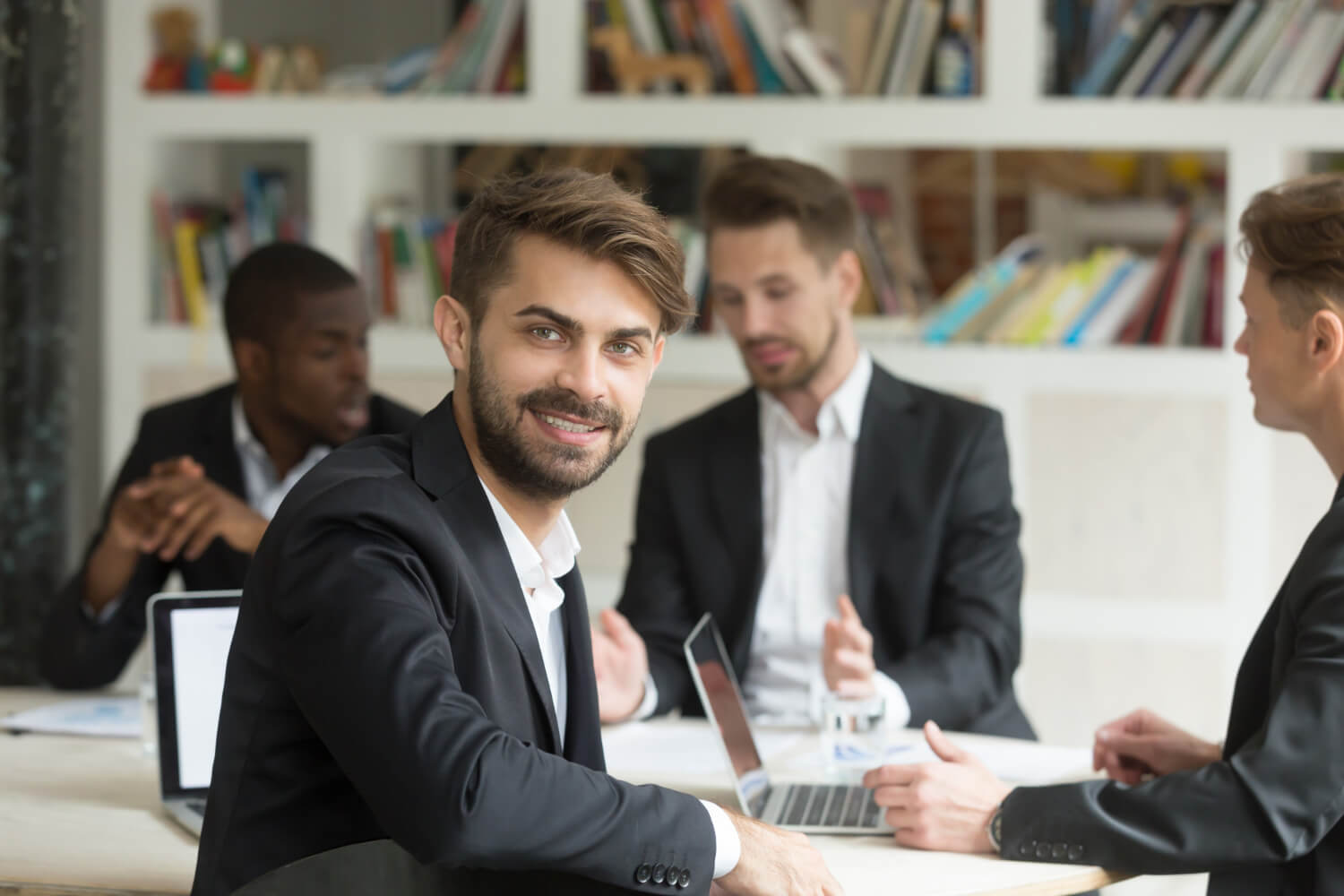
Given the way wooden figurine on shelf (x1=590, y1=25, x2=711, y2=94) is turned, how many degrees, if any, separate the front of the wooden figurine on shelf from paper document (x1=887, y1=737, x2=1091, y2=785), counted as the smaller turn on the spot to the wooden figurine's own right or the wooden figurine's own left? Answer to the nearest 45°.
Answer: approximately 90° to the wooden figurine's own left

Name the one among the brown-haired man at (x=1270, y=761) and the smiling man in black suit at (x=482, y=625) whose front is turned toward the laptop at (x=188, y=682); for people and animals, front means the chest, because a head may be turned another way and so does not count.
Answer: the brown-haired man

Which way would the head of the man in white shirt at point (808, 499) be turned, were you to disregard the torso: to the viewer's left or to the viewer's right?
to the viewer's left

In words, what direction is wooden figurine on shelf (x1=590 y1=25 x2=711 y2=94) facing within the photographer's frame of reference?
facing to the left of the viewer

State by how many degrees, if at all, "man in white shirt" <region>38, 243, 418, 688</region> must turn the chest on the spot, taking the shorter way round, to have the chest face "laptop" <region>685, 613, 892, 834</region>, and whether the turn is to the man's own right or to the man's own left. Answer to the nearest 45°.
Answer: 0° — they already face it

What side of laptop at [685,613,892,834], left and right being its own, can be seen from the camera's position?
right

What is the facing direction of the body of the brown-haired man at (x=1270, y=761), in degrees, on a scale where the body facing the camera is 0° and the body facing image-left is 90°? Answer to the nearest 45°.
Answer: approximately 90°

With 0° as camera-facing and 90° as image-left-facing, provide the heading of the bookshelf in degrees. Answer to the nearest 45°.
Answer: approximately 0°

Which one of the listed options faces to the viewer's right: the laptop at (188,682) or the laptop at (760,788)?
the laptop at (760,788)

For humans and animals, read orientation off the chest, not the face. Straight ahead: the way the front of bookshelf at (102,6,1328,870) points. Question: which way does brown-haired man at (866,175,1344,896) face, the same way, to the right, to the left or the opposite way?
to the right

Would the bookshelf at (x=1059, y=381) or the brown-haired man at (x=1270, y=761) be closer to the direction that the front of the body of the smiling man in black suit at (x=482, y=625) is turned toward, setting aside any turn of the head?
the brown-haired man
